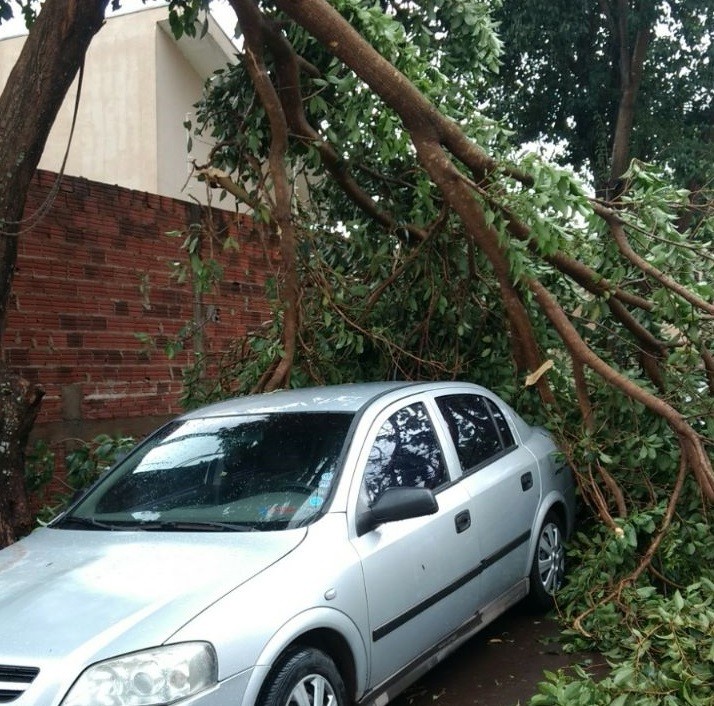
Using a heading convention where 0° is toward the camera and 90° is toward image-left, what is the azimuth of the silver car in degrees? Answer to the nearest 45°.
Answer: approximately 45°
